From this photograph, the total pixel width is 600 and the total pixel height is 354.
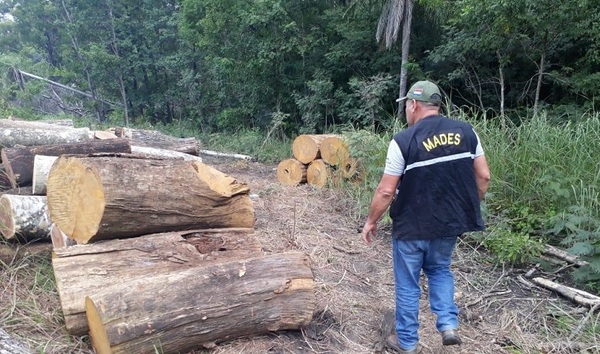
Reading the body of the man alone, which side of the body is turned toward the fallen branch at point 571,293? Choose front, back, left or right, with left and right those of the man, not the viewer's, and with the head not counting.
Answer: right

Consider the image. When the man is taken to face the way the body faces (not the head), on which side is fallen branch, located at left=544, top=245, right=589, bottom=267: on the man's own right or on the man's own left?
on the man's own right

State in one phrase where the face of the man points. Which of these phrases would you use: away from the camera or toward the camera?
away from the camera

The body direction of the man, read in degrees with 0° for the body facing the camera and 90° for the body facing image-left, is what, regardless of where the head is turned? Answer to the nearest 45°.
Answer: approximately 135°

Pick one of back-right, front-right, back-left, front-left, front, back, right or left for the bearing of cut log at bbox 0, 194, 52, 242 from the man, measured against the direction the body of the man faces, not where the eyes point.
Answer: front-left

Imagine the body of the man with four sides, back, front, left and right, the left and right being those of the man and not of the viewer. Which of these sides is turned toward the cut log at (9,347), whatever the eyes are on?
left

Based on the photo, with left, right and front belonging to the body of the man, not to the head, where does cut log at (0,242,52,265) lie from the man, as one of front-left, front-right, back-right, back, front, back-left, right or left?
front-left
